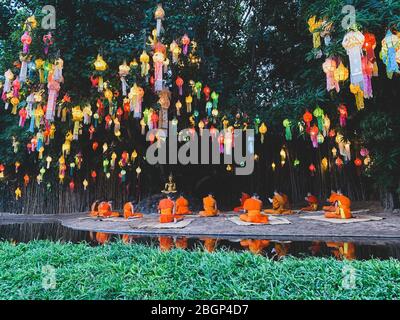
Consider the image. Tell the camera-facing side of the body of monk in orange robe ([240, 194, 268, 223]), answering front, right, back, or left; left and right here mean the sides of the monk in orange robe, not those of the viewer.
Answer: back

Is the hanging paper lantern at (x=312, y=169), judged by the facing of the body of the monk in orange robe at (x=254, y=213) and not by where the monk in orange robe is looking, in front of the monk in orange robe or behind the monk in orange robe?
in front

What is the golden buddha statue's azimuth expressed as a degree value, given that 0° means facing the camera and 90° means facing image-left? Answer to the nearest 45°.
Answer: approximately 0°

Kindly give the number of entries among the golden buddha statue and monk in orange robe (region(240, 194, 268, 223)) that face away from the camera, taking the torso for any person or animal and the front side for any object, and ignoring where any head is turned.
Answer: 1

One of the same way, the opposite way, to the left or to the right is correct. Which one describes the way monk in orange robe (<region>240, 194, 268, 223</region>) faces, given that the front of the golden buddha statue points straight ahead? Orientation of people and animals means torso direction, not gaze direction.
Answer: the opposite way
